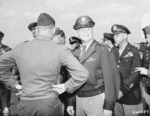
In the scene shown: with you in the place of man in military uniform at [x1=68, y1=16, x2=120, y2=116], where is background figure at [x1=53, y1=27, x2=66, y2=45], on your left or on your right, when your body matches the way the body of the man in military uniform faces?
on your right

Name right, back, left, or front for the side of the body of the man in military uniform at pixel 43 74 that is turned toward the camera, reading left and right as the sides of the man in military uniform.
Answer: back

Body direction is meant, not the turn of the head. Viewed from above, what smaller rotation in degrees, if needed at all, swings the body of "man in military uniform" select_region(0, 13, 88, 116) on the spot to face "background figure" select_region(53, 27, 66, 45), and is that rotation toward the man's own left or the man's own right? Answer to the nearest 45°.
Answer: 0° — they already face them

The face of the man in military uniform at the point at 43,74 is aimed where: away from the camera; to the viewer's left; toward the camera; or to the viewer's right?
away from the camera

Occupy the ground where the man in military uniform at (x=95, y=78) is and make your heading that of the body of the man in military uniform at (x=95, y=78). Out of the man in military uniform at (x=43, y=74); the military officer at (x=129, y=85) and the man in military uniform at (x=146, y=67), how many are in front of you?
1

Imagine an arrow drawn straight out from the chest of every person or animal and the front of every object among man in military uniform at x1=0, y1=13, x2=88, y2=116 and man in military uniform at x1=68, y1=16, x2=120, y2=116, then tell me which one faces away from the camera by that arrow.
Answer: man in military uniform at x1=0, y1=13, x2=88, y2=116

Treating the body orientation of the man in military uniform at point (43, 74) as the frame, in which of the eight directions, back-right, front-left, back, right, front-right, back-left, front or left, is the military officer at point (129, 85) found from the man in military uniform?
front-right

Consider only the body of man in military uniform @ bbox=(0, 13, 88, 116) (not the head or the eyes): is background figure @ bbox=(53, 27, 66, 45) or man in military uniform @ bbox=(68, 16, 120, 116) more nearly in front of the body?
the background figure

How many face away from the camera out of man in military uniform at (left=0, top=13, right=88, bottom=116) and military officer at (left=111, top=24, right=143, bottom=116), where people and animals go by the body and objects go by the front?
1
